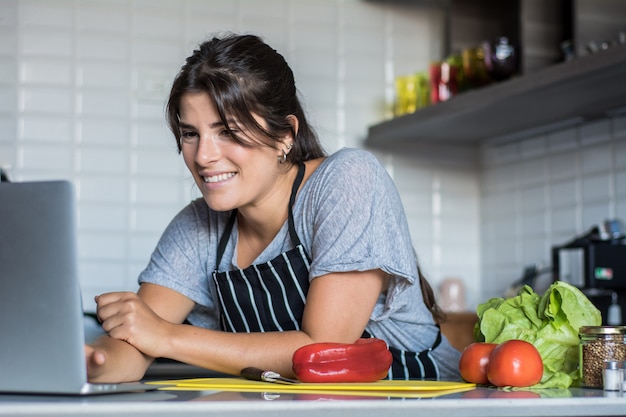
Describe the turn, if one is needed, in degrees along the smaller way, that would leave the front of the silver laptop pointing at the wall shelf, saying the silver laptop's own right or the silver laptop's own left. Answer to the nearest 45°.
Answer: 0° — it already faces it

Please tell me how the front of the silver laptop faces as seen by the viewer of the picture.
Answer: facing away from the viewer and to the right of the viewer

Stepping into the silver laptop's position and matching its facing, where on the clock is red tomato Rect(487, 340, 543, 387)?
The red tomato is roughly at 1 o'clock from the silver laptop.

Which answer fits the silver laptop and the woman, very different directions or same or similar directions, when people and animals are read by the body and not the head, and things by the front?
very different directions

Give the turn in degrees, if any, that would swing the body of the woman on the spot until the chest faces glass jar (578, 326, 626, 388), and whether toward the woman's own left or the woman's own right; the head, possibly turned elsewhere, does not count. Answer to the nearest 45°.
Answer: approximately 90° to the woman's own left

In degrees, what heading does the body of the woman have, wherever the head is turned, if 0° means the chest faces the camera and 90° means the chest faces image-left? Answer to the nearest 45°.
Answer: approximately 45°

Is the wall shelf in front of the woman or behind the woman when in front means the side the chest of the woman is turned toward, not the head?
behind

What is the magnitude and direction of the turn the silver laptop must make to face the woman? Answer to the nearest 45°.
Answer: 0° — it already faces them

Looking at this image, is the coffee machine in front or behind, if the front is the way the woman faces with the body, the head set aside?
behind
